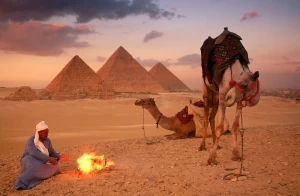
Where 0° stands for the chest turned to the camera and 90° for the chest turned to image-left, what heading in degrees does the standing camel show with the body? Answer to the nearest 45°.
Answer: approximately 315°

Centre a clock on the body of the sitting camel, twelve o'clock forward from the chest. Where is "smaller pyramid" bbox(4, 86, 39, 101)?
The smaller pyramid is roughly at 2 o'clock from the sitting camel.

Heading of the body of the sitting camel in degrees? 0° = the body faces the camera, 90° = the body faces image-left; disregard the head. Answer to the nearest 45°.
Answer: approximately 90°

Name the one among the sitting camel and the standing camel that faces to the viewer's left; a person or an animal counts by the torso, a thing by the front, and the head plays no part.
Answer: the sitting camel

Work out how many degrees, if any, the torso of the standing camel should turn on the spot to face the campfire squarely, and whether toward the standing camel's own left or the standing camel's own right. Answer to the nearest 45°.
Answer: approximately 135° to the standing camel's own right

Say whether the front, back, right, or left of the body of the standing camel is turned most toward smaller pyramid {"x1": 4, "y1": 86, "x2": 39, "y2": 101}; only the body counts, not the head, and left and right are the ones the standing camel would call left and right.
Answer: back

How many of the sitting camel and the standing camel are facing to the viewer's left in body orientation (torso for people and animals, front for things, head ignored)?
1

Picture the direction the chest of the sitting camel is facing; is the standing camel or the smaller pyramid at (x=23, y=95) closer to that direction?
the smaller pyramid

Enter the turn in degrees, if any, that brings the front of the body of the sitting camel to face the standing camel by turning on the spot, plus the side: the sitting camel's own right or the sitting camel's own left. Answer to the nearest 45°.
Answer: approximately 90° to the sitting camel's own left
